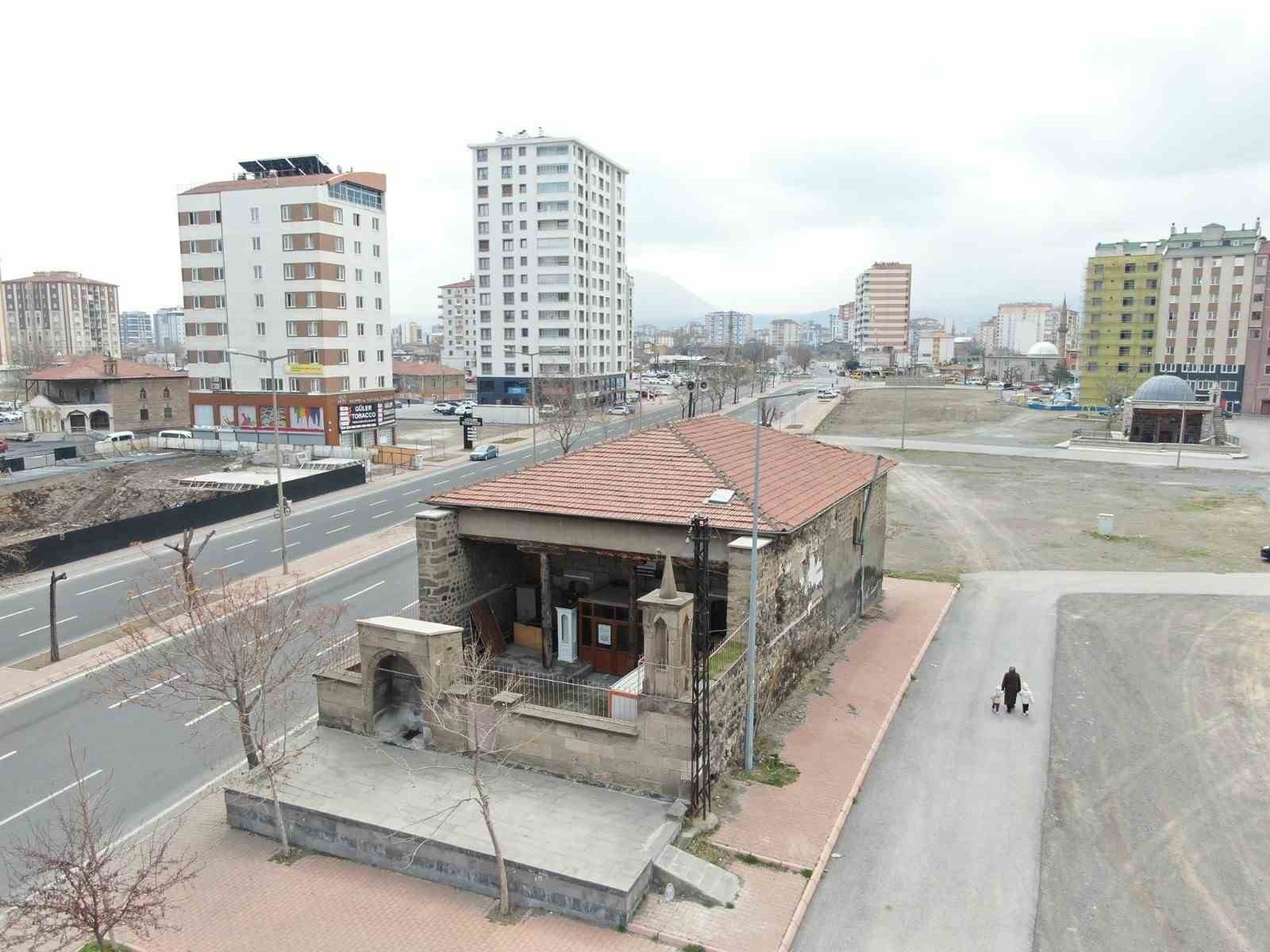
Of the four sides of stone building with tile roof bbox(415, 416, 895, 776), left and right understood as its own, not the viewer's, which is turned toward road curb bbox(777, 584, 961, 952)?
left

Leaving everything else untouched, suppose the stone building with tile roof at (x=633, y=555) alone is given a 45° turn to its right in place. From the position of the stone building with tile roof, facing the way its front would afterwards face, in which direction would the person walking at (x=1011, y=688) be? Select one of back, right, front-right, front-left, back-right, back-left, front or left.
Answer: back

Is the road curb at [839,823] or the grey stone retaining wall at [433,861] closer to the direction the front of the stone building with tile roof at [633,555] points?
the grey stone retaining wall

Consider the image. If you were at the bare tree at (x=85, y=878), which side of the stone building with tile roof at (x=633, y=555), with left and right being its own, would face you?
front

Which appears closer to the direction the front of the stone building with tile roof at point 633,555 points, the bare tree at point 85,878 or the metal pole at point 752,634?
the bare tree

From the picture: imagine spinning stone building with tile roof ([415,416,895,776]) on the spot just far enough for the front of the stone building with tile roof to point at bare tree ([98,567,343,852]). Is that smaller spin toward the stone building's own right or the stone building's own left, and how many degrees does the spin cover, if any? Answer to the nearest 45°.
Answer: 0° — it already faces it

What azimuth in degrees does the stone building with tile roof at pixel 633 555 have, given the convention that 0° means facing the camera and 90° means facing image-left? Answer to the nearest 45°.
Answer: approximately 45°

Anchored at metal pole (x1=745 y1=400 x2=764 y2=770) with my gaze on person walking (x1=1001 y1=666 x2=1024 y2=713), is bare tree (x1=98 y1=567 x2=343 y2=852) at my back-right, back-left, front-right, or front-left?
back-left
